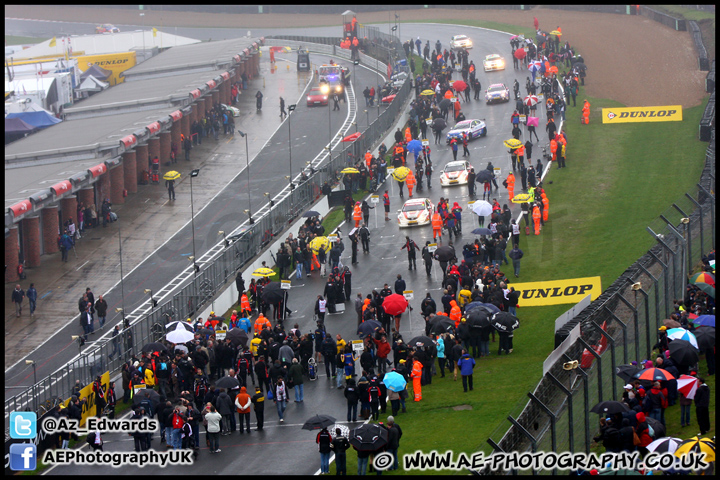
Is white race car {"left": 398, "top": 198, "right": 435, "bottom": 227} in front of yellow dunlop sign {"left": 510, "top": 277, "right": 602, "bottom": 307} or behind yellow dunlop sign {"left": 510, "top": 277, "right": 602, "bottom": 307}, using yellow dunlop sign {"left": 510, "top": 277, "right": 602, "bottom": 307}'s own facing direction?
behind

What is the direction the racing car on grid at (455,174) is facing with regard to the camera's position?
facing the viewer and to the left of the viewer

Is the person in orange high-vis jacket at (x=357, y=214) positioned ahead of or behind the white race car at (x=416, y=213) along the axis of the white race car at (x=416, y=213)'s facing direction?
ahead

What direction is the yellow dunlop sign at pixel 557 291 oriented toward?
toward the camera

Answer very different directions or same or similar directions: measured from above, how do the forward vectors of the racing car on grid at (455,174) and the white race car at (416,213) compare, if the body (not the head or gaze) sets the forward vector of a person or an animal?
same or similar directions

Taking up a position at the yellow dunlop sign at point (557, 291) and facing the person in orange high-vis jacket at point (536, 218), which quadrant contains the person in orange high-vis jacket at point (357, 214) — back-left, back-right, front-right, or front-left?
front-left

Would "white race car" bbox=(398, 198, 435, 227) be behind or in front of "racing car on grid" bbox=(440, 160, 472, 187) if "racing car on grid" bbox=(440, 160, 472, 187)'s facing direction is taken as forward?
in front

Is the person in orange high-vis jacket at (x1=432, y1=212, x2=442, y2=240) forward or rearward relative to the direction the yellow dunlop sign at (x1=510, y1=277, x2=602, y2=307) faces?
rearward

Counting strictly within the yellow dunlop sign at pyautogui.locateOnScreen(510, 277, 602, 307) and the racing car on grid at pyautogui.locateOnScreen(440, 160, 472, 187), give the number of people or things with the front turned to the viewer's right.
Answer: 0

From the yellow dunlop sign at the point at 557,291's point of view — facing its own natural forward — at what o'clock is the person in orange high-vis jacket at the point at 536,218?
The person in orange high-vis jacket is roughly at 6 o'clock from the yellow dunlop sign.

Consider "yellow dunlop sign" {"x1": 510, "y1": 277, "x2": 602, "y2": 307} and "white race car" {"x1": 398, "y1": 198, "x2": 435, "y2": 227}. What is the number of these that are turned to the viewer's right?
0

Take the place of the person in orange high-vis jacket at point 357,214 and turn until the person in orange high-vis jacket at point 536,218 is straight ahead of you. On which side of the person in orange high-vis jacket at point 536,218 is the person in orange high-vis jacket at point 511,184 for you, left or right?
left
